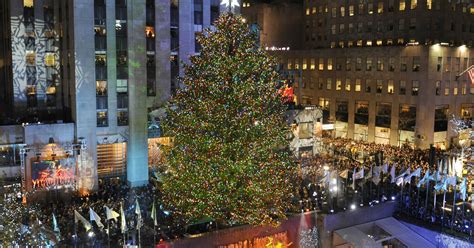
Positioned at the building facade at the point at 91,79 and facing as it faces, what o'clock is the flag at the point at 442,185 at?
The flag is roughly at 10 o'clock from the building facade.

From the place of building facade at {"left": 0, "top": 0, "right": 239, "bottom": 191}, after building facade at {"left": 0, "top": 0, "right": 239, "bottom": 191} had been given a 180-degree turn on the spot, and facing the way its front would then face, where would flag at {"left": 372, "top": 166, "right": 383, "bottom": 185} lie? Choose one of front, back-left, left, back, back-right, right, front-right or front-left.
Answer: back-right

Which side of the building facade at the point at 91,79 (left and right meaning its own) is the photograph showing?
front

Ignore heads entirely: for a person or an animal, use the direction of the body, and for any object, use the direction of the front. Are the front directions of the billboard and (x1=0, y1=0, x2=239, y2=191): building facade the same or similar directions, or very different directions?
same or similar directions

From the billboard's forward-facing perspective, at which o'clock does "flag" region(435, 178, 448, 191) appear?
The flag is roughly at 10 o'clock from the billboard.

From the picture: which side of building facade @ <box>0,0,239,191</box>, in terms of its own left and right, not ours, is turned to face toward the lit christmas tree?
front

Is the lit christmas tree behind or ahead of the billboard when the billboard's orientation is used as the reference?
ahead

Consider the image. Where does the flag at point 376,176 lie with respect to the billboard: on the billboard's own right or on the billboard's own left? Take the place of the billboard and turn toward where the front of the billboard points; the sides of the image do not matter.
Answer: on the billboard's own left

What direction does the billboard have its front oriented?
toward the camera
